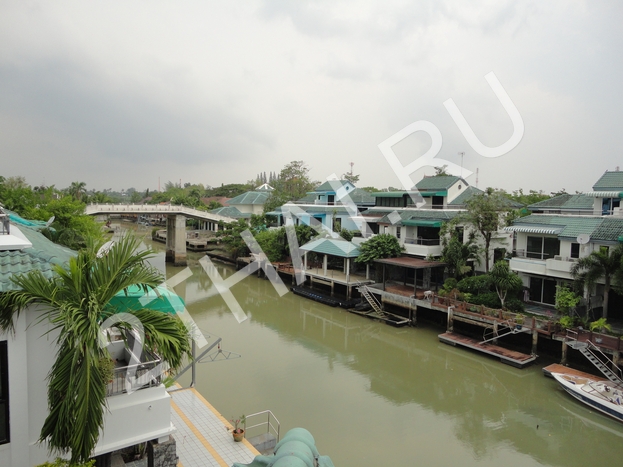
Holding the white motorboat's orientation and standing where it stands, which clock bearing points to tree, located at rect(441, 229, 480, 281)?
The tree is roughly at 12 o'clock from the white motorboat.

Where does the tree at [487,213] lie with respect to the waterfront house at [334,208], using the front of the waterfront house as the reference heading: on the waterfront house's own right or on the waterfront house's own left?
on the waterfront house's own left

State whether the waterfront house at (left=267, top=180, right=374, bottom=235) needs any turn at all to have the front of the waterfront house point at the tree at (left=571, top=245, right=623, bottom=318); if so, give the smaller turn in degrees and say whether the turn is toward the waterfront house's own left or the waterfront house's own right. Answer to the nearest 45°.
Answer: approximately 90° to the waterfront house's own left

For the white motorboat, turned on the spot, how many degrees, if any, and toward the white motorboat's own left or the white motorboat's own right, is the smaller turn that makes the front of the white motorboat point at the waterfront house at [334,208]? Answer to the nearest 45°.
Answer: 0° — it already faces it

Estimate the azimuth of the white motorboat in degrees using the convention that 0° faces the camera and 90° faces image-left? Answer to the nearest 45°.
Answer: approximately 135°

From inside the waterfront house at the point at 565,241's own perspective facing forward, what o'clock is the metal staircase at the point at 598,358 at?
The metal staircase is roughly at 10 o'clock from the waterfront house.

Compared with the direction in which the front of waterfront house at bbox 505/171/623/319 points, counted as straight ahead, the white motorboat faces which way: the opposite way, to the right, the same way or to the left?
to the right

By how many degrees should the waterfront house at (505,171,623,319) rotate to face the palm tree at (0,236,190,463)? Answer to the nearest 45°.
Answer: approximately 45° to its left
